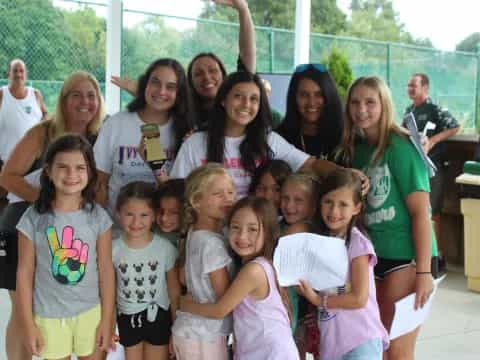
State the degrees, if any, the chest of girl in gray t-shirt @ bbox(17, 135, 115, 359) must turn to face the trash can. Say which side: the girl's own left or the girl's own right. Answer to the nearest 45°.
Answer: approximately 135° to the girl's own left

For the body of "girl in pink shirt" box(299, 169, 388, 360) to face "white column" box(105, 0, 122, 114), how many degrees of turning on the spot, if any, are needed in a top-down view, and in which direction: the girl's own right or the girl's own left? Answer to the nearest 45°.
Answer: approximately 90° to the girl's own right

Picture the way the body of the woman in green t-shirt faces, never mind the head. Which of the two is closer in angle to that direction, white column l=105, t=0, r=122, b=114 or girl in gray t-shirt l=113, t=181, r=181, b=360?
the girl in gray t-shirt

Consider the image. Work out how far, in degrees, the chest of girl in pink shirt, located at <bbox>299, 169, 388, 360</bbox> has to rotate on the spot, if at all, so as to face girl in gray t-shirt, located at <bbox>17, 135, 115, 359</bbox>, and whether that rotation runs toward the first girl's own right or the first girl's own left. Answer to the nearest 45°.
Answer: approximately 45° to the first girl's own right

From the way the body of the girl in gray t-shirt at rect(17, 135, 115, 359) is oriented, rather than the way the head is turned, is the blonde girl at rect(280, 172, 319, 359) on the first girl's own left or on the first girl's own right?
on the first girl's own left

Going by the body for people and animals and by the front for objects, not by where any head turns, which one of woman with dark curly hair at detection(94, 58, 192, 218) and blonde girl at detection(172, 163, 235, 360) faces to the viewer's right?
the blonde girl

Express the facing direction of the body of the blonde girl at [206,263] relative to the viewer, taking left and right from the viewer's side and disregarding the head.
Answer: facing to the right of the viewer

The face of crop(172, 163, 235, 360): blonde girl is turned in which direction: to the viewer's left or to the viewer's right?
to the viewer's right

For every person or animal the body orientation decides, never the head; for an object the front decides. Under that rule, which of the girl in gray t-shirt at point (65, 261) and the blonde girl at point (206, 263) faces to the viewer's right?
the blonde girl

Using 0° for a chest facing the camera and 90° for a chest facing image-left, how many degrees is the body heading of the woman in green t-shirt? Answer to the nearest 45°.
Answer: approximately 45°

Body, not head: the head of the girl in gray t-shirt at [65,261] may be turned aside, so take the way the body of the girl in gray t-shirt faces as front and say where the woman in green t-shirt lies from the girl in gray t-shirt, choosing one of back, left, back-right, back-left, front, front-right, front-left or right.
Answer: left
